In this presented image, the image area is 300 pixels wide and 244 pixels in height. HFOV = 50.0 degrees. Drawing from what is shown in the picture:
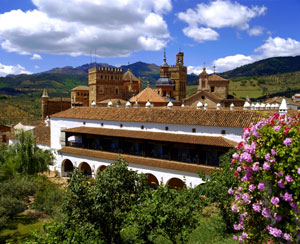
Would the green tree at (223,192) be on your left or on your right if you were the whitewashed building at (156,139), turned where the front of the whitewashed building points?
on your left

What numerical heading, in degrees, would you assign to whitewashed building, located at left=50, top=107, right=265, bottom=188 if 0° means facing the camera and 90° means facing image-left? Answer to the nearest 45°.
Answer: approximately 45°

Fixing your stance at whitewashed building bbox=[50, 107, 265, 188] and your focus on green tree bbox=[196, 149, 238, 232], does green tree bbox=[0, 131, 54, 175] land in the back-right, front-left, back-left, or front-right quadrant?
back-right

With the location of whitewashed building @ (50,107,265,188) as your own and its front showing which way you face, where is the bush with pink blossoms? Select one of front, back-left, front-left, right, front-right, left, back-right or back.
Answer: front-left

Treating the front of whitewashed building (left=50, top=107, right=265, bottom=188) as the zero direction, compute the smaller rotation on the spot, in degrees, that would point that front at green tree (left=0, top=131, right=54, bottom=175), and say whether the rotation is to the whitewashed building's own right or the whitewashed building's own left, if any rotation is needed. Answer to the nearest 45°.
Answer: approximately 45° to the whitewashed building's own right
